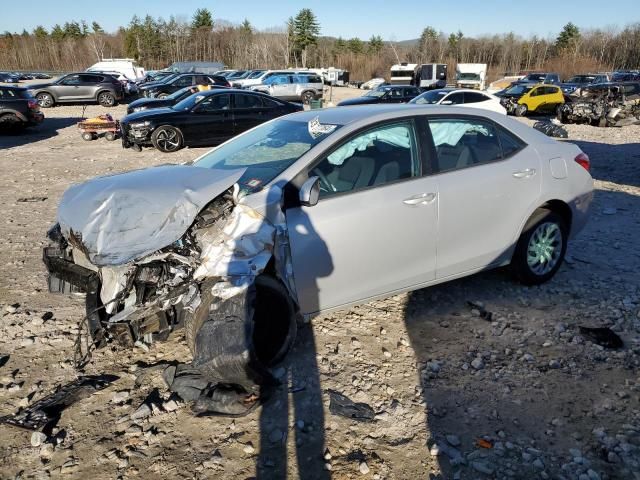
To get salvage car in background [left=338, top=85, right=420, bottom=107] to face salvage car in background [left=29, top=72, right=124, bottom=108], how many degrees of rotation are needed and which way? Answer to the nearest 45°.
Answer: approximately 45° to its right

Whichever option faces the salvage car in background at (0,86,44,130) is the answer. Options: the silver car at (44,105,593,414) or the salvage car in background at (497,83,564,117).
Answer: the salvage car in background at (497,83,564,117)

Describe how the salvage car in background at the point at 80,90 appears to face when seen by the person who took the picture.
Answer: facing to the left of the viewer

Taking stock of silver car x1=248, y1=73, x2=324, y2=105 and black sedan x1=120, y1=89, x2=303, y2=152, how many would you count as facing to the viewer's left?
2

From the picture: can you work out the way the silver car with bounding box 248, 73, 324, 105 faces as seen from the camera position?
facing to the left of the viewer

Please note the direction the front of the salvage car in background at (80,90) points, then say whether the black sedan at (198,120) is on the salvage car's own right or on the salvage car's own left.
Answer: on the salvage car's own left

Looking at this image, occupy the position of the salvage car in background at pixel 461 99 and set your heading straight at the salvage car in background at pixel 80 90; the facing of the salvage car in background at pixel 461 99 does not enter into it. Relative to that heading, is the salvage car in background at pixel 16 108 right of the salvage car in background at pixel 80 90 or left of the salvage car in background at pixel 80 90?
left

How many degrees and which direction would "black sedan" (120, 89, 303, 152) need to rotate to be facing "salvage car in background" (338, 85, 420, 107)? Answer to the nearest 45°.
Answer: approximately 135° to its right

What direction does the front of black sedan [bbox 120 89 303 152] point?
to the viewer's left
